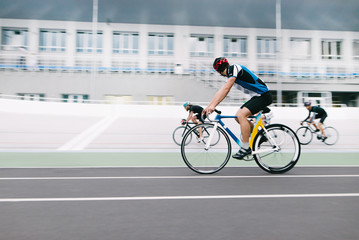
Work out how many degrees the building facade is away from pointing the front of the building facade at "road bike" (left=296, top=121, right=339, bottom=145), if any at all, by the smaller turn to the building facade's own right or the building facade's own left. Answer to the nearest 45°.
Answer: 0° — it already faces it

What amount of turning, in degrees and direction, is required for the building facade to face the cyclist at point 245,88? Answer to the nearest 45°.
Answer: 0° — it already faces them

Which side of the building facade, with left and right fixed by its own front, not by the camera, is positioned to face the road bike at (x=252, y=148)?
front

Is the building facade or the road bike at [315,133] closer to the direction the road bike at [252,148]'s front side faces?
the building facade
